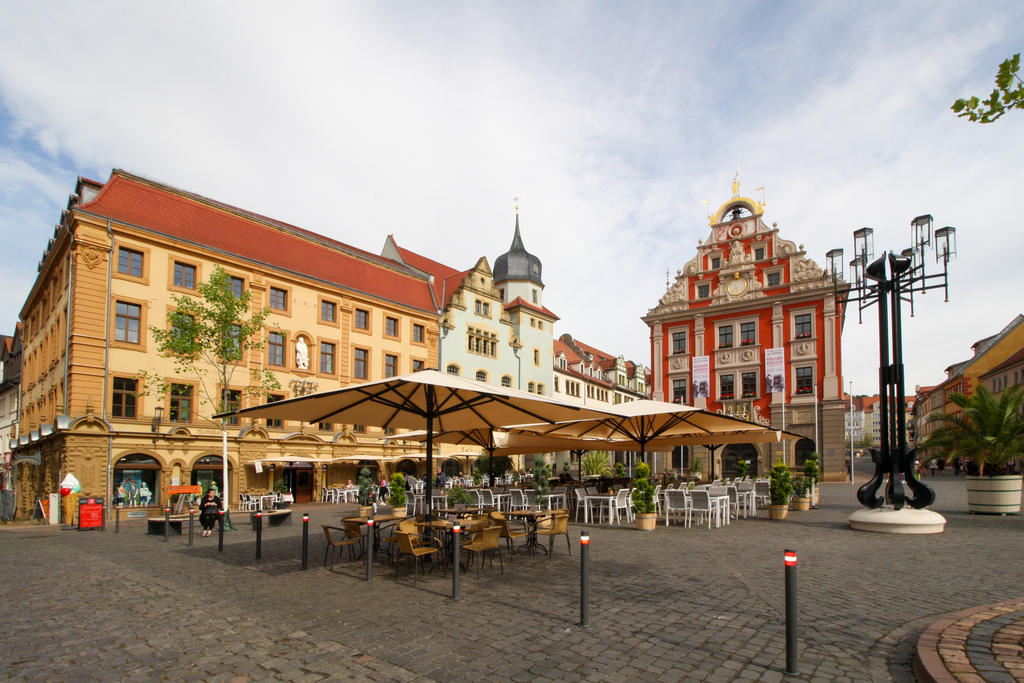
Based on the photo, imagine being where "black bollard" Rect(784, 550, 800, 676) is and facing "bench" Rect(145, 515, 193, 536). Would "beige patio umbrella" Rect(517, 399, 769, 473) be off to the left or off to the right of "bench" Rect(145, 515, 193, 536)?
right

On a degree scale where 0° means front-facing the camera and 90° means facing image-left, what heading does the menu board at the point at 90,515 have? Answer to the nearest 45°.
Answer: approximately 0°

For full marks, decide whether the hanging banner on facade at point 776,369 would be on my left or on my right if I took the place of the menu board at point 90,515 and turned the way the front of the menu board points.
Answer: on my left

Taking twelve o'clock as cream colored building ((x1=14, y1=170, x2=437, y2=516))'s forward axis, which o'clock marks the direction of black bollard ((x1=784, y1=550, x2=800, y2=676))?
The black bollard is roughly at 1 o'clock from the cream colored building.

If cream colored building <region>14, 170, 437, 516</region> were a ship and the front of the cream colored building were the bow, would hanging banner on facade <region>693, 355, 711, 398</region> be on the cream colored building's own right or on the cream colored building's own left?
on the cream colored building's own left

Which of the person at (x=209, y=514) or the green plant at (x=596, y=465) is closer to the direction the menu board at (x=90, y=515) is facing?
the person

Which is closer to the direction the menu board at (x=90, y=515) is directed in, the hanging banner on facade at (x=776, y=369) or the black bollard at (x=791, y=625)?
the black bollard

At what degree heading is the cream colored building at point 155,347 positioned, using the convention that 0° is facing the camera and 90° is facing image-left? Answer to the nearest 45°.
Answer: approximately 315°
